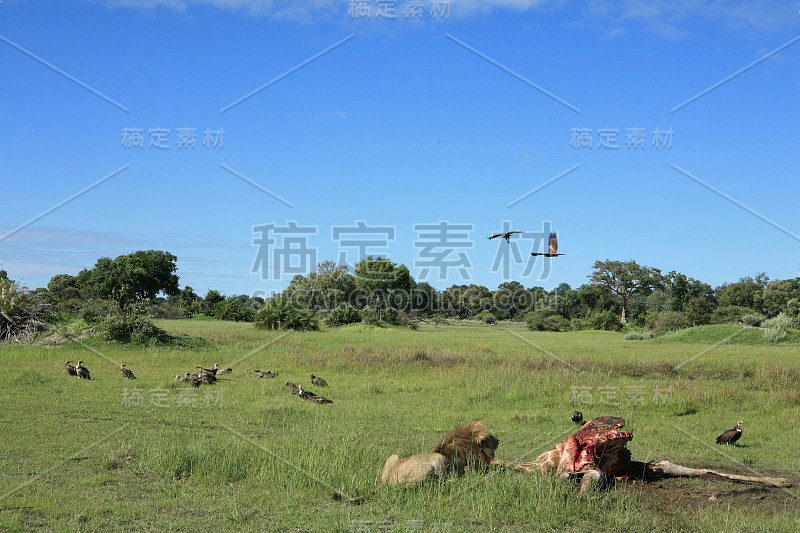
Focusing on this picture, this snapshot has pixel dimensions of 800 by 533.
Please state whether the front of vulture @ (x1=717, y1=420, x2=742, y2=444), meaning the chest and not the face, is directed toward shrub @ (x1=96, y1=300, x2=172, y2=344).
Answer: no

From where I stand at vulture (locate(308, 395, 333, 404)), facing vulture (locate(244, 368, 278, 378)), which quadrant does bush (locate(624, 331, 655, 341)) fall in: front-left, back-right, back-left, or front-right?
front-right

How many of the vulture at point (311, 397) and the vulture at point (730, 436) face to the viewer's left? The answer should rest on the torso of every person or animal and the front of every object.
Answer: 1
